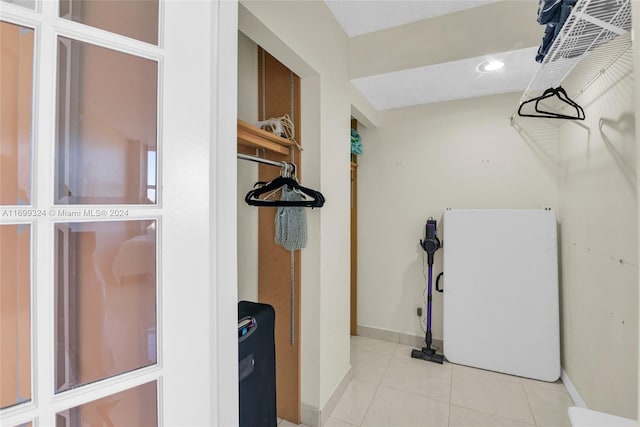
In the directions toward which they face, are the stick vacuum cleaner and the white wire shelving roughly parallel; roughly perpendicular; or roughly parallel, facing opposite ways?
roughly perpendicular

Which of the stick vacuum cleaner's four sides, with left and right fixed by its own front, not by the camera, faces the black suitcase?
front

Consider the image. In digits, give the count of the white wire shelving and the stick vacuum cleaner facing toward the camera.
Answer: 1

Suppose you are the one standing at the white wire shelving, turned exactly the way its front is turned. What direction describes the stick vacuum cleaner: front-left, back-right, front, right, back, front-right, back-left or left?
front-right

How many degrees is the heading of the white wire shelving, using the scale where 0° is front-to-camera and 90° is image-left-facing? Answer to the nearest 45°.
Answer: approximately 90°

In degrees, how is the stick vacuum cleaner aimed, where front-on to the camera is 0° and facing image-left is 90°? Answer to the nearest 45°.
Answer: approximately 0°

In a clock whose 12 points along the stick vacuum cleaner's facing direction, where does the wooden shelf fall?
The wooden shelf is roughly at 1 o'clock from the stick vacuum cleaner.
